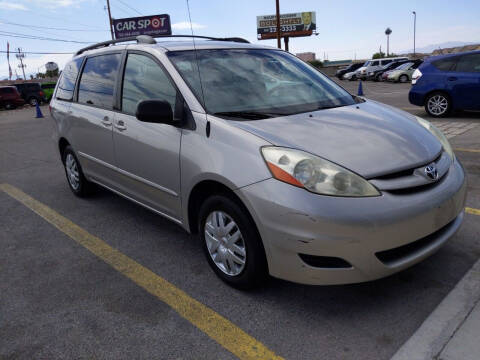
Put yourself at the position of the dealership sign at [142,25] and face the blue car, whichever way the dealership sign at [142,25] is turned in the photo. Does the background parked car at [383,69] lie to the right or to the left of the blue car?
left

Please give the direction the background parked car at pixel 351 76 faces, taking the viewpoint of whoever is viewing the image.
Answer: facing the viewer and to the left of the viewer

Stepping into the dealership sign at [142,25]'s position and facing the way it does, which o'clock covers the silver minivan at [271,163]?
The silver minivan is roughly at 12 o'clock from the dealership sign.

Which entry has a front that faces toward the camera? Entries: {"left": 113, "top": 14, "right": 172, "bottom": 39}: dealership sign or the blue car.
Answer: the dealership sign

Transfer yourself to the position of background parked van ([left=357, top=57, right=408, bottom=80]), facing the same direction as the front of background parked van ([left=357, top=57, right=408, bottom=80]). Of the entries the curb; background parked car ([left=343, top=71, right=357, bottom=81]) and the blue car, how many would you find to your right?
1

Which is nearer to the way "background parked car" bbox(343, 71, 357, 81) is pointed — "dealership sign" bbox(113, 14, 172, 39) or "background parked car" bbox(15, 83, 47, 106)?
the background parked car

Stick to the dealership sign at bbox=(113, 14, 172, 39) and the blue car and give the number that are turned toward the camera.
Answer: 1

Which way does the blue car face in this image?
to the viewer's right

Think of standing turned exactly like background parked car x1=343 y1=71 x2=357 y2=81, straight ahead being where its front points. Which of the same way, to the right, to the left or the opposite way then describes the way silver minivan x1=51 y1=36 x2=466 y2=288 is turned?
to the left

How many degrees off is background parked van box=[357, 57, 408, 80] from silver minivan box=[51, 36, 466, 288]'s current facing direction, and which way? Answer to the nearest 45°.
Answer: approximately 135° to its left

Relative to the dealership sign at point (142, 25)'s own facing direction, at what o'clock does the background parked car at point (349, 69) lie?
The background parked car is roughly at 10 o'clock from the dealership sign.

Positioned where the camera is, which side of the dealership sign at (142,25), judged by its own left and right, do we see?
front

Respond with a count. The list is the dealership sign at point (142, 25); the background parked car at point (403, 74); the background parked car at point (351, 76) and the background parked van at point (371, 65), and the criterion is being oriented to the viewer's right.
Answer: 0

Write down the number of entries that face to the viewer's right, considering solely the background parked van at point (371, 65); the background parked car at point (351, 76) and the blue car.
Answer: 1

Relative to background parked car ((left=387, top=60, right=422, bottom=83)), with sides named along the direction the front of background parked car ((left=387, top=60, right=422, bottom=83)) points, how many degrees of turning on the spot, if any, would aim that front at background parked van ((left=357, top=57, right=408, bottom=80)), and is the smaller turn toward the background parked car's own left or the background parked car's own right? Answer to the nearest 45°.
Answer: approximately 135° to the background parked car's own right

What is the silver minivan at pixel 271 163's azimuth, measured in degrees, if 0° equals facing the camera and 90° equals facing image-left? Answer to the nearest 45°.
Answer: approximately 315°
